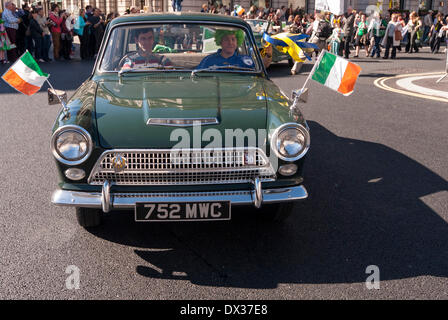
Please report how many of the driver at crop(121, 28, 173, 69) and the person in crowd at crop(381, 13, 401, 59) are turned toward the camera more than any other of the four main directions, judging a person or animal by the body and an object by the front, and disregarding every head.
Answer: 2

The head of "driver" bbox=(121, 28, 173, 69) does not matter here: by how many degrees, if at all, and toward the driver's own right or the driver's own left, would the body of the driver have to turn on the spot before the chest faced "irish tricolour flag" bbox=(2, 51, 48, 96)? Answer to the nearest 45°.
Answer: approximately 45° to the driver's own right

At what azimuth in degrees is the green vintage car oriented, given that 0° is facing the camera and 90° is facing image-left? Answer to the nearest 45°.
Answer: approximately 0°

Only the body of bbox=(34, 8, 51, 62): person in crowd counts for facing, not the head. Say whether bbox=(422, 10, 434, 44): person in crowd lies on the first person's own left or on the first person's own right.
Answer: on the first person's own left

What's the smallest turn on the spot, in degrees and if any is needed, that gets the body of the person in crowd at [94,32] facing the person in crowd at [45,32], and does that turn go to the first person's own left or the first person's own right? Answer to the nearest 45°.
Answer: approximately 90° to the first person's own right

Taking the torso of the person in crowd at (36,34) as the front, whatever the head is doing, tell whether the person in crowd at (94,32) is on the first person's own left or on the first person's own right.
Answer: on the first person's own left

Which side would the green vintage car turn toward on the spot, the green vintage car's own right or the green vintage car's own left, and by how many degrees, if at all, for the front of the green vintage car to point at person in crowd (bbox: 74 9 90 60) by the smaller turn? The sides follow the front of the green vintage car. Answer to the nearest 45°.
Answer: approximately 180°

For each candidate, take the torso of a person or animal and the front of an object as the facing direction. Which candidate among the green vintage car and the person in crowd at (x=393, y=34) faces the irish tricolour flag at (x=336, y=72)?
the person in crowd

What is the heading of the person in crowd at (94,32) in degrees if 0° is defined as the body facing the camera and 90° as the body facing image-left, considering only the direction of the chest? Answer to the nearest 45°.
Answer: approximately 315°
